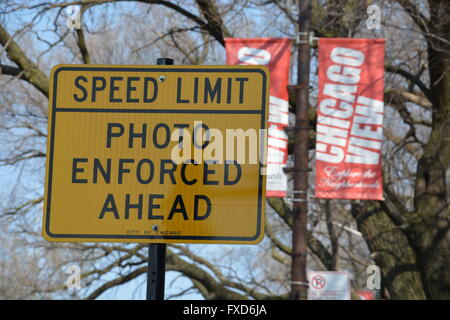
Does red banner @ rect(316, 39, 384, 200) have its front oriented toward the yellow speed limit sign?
yes

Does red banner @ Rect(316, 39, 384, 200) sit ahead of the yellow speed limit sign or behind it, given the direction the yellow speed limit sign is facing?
behind

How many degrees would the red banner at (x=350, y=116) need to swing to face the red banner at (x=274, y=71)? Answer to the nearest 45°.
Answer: approximately 90° to its right

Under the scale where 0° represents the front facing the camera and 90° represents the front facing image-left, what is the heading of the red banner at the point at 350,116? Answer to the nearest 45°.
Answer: approximately 0°

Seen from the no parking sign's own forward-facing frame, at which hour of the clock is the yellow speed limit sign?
The yellow speed limit sign is roughly at 12 o'clock from the no parking sign.

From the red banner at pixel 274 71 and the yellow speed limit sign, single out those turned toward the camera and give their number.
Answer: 2

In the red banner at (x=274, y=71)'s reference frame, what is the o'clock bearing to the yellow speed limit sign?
The yellow speed limit sign is roughly at 12 o'clock from the red banner.

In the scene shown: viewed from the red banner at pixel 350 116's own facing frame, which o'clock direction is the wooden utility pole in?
The wooden utility pole is roughly at 2 o'clock from the red banner.

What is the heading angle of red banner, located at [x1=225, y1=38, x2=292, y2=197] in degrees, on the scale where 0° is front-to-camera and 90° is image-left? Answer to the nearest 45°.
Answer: approximately 0°

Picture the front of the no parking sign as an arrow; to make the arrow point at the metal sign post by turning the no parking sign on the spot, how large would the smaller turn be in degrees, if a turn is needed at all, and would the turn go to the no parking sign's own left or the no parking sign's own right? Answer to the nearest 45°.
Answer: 0° — it already faces it
